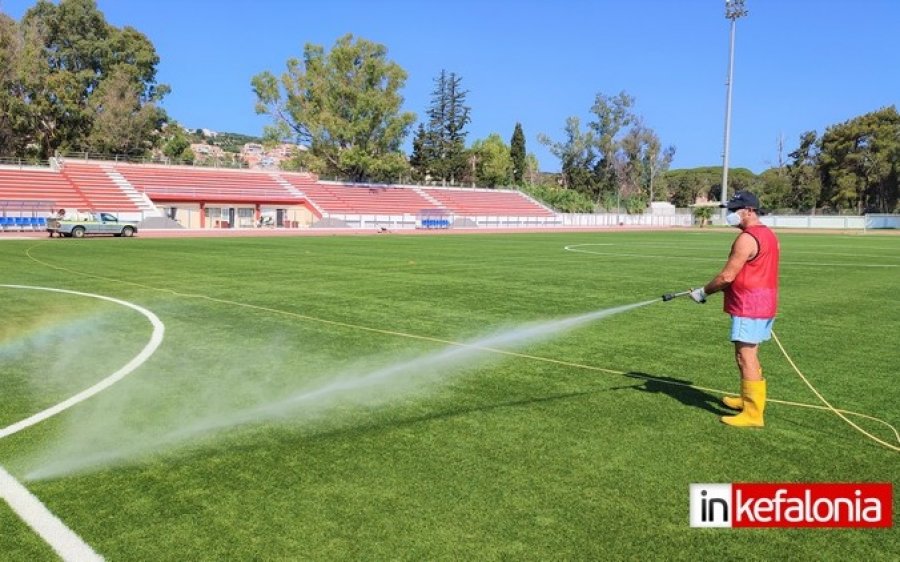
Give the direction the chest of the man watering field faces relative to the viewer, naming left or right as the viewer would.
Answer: facing to the left of the viewer

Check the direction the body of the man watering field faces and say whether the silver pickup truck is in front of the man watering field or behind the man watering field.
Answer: in front
